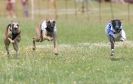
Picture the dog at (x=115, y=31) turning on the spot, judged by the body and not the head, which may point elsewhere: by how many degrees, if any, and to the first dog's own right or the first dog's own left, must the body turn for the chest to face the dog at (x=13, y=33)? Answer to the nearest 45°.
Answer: approximately 90° to the first dog's own right

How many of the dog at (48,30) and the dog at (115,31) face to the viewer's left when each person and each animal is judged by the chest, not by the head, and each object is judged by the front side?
0

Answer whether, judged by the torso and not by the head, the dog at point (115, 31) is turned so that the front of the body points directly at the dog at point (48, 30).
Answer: no

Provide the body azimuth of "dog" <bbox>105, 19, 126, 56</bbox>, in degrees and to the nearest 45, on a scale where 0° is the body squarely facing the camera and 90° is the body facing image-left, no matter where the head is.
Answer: approximately 0°

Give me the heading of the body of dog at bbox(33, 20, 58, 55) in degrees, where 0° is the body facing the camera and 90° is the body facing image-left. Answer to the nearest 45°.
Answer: approximately 315°

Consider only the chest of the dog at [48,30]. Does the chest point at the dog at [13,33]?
no
